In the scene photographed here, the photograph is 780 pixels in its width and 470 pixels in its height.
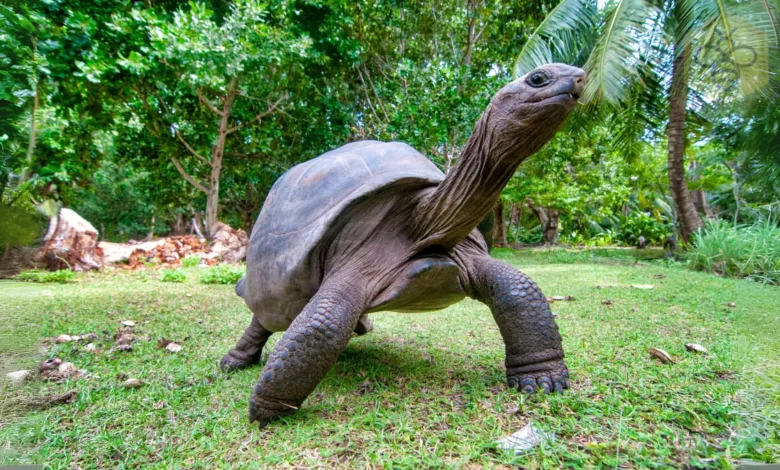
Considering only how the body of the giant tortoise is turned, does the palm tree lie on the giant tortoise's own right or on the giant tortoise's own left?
on the giant tortoise's own left

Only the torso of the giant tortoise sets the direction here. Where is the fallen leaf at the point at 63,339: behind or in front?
behind

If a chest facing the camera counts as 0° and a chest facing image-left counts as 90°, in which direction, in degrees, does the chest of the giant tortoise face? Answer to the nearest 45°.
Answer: approximately 315°

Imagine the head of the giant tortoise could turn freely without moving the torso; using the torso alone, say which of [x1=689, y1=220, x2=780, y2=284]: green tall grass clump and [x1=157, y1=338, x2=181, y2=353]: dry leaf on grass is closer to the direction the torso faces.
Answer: the green tall grass clump

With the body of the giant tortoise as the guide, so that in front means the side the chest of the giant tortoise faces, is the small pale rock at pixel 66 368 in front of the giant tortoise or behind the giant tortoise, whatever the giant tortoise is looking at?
behind

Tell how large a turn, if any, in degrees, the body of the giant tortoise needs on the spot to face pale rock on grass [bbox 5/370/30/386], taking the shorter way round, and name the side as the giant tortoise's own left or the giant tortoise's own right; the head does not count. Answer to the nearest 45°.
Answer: approximately 135° to the giant tortoise's own right

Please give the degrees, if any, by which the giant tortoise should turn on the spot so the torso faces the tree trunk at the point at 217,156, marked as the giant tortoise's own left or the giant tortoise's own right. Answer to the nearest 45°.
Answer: approximately 180°

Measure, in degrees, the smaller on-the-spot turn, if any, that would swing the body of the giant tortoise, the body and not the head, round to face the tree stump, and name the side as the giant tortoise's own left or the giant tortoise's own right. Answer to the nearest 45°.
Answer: approximately 180°

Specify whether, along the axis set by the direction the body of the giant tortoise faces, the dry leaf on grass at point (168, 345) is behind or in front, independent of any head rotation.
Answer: behind
